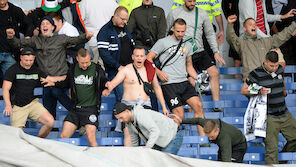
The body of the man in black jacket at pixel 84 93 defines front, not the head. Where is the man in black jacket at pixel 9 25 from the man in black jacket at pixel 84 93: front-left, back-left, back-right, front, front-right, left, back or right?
back-right

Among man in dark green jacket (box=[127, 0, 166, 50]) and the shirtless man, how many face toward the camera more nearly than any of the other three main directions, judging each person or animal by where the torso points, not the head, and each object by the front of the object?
2

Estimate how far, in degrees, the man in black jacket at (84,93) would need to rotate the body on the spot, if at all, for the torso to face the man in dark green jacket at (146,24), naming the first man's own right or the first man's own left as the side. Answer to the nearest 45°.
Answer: approximately 135° to the first man's own left

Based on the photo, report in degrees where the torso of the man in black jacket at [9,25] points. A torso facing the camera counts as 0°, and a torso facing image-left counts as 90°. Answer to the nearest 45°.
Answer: approximately 0°

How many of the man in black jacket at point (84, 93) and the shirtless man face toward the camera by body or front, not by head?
2

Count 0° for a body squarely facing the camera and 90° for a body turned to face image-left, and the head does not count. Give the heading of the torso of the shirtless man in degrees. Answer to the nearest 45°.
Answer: approximately 0°
